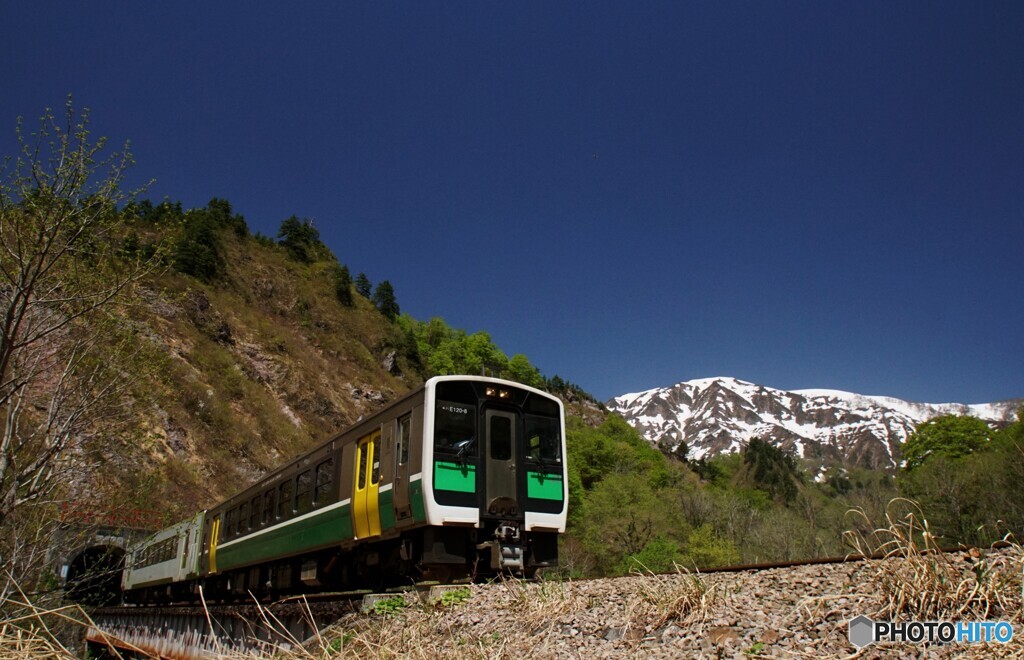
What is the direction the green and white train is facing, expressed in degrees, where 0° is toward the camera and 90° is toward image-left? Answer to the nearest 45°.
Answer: approximately 315°

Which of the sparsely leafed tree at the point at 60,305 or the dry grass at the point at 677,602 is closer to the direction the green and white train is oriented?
the dry grass

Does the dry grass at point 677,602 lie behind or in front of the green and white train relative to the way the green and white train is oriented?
in front

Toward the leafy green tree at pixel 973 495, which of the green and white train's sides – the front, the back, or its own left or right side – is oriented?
left

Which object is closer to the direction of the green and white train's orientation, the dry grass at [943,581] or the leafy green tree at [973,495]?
the dry grass

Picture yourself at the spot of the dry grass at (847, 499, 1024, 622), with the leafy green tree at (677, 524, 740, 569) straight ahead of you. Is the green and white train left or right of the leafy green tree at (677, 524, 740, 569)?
left

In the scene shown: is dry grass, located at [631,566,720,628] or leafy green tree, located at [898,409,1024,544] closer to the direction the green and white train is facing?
the dry grass
